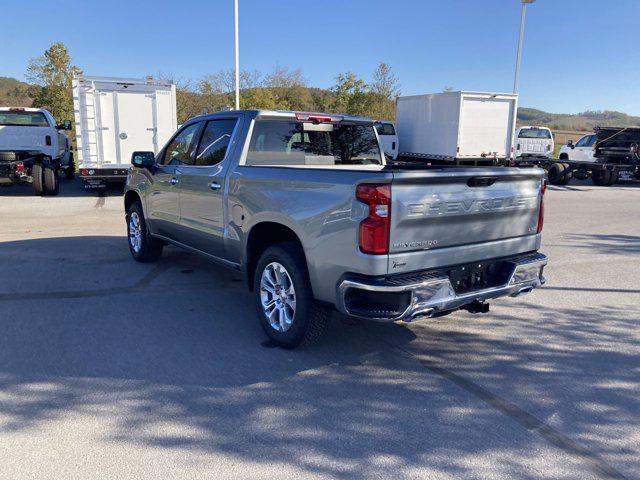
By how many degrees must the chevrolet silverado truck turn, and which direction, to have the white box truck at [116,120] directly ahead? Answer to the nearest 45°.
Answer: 0° — it already faces it

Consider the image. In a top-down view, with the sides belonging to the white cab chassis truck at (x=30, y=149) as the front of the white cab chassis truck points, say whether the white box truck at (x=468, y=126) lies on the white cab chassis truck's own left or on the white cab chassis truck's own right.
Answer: on the white cab chassis truck's own right

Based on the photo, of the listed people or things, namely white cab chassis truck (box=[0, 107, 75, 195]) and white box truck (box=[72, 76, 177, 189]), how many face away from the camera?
2

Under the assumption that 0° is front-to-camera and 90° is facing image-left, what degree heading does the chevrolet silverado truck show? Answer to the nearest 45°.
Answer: approximately 135°

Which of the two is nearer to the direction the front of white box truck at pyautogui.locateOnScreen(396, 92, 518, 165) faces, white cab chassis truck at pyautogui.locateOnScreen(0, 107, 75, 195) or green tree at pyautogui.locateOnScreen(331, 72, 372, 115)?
the green tree

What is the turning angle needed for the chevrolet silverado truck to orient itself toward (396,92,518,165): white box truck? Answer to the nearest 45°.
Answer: approximately 45° to its right

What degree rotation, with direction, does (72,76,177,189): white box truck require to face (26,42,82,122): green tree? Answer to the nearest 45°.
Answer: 0° — it already faces it

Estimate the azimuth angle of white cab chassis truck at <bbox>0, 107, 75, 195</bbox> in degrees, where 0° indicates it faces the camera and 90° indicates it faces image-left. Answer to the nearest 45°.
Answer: approximately 180°

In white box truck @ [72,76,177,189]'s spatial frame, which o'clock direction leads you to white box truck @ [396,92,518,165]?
The white box truck @ [396,92,518,165] is roughly at 3 o'clock from the white box truck @ [72,76,177,189].

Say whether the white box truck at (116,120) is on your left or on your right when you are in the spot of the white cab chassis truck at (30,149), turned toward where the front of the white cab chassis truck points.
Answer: on your right
